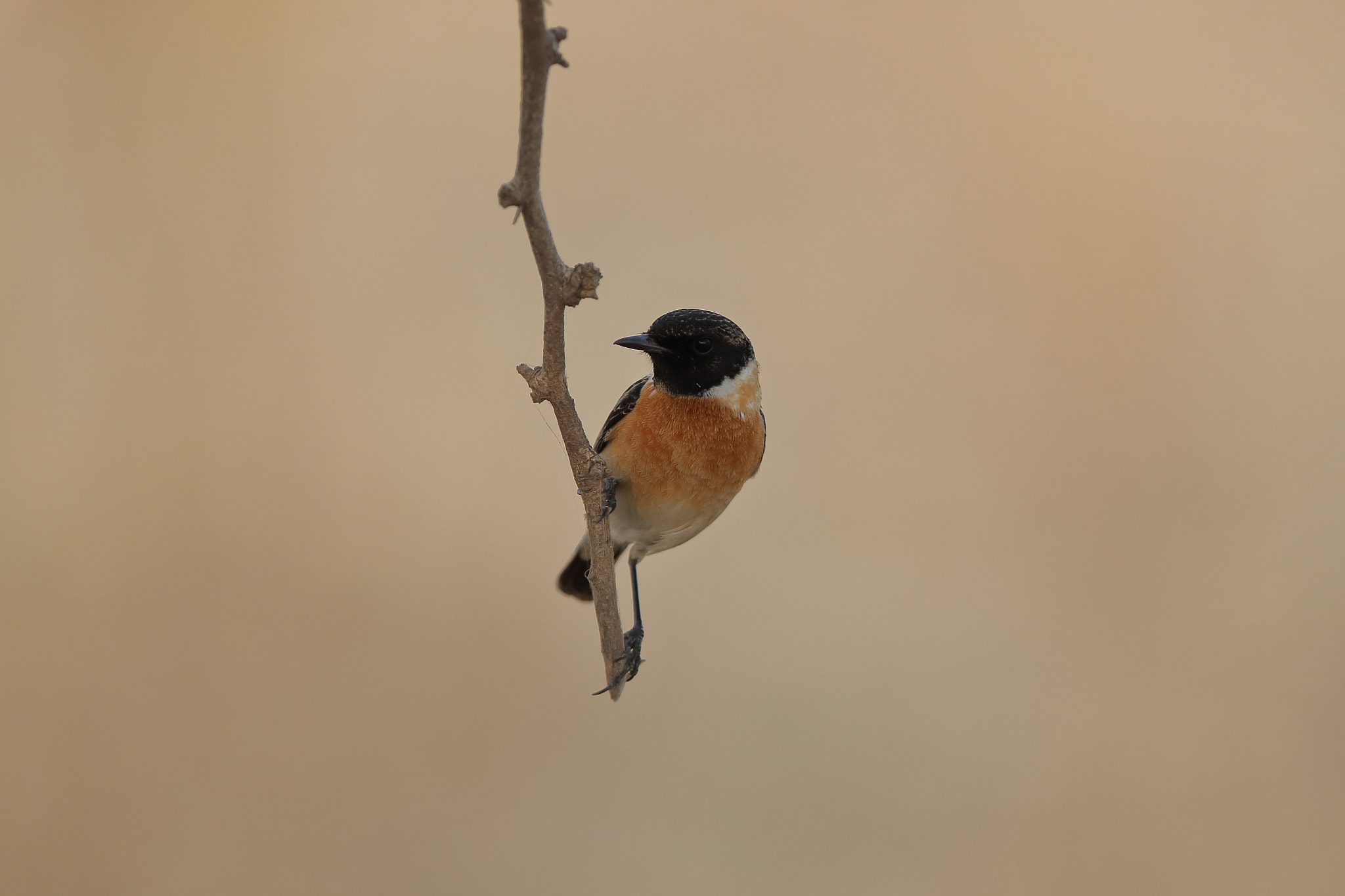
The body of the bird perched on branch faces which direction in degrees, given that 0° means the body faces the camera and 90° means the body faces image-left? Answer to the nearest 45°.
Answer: approximately 315°
